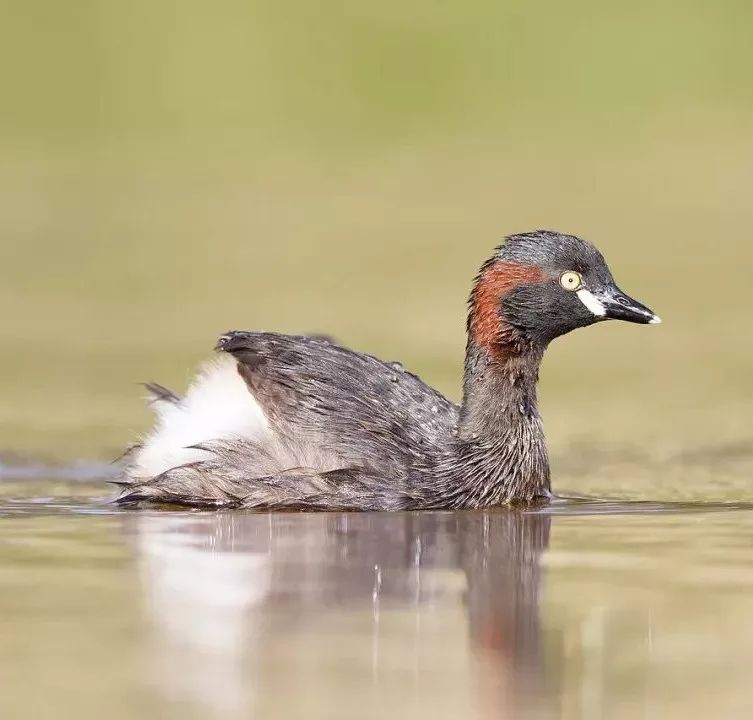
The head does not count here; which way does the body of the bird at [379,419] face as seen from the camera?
to the viewer's right
